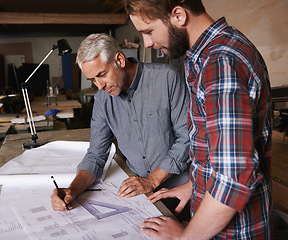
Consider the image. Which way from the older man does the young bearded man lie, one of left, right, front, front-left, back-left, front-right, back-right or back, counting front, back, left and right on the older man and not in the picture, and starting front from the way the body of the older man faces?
front-left

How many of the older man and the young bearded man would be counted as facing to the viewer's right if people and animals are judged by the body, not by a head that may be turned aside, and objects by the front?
0

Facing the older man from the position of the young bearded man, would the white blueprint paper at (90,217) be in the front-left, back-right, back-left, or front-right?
front-left

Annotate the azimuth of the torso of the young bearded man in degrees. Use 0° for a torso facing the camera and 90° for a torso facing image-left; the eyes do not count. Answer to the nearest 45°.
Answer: approximately 90°

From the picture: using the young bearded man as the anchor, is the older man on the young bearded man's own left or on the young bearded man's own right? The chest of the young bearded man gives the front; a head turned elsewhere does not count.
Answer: on the young bearded man's own right

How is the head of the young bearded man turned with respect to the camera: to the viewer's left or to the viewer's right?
to the viewer's left

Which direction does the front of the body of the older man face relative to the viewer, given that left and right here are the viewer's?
facing the viewer and to the left of the viewer

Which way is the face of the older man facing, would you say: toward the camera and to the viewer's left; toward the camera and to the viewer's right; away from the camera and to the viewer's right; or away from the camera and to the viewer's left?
toward the camera and to the viewer's left
